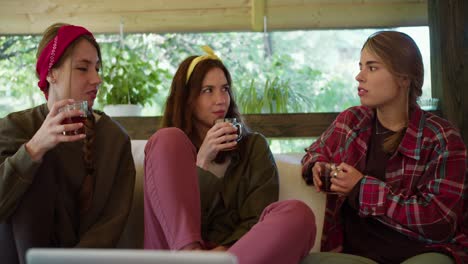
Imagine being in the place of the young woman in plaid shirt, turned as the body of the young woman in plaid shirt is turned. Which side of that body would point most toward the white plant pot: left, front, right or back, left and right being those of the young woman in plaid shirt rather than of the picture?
right

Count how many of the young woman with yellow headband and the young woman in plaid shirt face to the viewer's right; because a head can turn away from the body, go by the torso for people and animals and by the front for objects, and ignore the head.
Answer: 0

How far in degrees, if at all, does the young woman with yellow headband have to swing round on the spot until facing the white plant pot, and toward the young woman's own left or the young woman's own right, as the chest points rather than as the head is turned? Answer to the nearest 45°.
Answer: approximately 180°

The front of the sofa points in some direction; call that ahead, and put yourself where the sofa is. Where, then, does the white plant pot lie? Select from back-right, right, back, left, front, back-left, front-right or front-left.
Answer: back-right

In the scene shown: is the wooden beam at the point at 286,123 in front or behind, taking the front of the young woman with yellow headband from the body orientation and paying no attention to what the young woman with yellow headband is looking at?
behind

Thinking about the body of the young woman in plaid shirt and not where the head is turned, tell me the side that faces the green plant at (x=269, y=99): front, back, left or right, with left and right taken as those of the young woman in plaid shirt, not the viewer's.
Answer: right

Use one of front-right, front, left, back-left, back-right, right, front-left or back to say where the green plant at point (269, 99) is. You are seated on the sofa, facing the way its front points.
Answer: back

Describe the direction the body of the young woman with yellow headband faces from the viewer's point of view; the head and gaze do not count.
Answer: toward the camera

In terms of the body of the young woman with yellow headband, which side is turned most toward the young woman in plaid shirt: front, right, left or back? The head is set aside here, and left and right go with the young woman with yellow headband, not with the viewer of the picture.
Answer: left

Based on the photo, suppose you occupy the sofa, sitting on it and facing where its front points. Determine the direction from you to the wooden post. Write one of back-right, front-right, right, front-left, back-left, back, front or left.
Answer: back-left

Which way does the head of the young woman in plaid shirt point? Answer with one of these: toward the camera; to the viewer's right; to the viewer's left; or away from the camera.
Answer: to the viewer's left

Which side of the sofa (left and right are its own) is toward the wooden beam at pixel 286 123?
back

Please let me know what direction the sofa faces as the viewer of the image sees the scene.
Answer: facing the viewer

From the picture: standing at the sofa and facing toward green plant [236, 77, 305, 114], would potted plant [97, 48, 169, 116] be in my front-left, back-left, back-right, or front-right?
front-left
